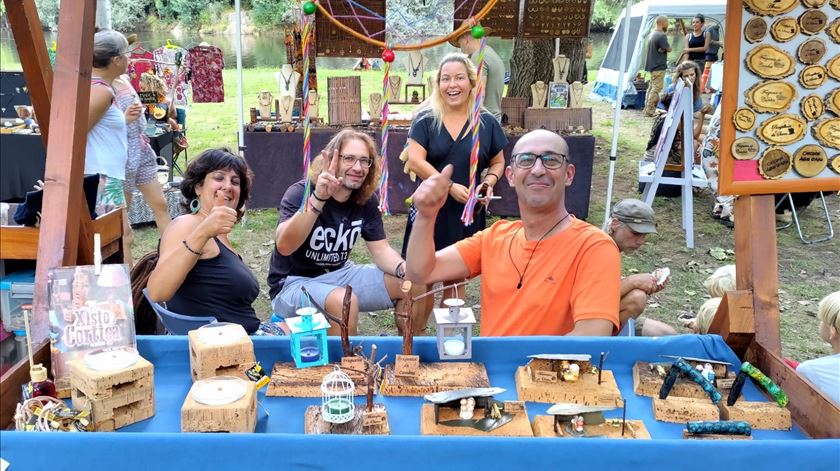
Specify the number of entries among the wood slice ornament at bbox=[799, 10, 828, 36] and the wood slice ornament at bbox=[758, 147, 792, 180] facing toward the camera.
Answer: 2

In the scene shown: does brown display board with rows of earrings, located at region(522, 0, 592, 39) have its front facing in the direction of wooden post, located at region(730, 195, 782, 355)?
yes

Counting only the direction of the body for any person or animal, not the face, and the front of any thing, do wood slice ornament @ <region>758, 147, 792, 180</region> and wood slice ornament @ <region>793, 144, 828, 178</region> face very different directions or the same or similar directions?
same or similar directions

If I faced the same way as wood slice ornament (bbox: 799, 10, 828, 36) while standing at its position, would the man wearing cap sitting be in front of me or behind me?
behind

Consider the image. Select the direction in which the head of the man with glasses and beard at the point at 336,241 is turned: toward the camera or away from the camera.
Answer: toward the camera

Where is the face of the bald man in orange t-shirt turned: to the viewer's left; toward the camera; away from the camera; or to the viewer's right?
toward the camera

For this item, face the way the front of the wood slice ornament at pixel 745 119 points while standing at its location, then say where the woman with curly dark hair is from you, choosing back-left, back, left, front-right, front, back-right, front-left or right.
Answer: right

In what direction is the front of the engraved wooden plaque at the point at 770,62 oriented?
toward the camera

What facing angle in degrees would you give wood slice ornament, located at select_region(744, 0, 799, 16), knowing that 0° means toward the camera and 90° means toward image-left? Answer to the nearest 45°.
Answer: approximately 0°

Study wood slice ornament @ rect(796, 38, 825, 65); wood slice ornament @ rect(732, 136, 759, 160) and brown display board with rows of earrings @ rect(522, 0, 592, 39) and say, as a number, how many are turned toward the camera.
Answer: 3

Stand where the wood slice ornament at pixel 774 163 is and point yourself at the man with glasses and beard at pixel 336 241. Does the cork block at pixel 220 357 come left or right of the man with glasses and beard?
left

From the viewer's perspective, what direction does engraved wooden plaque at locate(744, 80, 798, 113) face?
toward the camera

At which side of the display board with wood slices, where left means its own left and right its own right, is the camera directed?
front

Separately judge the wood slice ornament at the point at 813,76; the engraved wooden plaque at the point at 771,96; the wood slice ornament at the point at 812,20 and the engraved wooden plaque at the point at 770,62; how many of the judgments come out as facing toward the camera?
4
